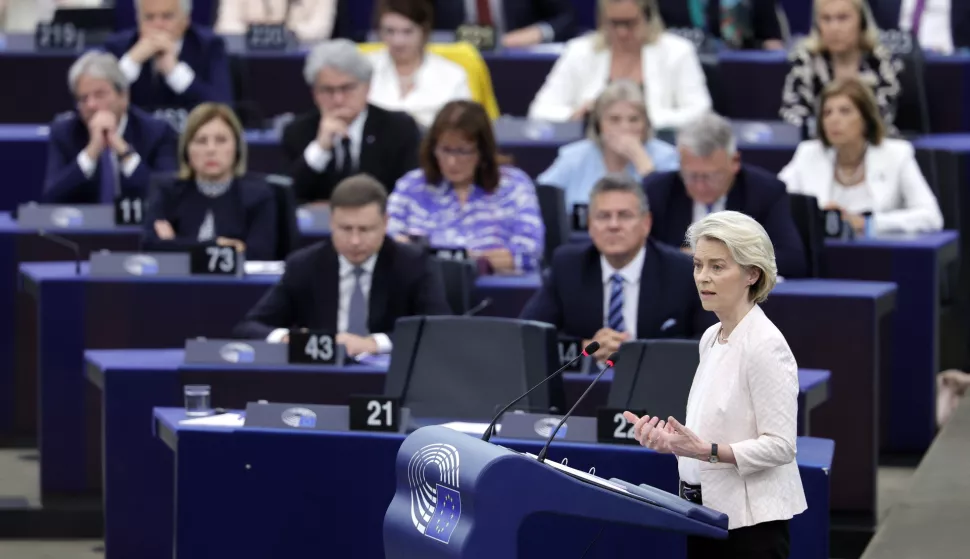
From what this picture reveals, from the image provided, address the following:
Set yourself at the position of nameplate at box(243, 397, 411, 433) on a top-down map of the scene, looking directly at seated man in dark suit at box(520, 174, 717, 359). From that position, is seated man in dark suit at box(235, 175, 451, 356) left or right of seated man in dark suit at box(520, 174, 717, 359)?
left

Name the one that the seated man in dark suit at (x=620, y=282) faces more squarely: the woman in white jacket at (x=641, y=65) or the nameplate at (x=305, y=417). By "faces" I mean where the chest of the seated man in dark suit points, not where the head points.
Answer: the nameplate

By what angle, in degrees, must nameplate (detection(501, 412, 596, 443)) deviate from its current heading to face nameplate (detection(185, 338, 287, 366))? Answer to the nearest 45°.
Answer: approximately 135° to its right

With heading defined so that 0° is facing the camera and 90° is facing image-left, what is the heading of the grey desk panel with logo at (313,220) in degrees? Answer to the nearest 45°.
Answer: approximately 0°

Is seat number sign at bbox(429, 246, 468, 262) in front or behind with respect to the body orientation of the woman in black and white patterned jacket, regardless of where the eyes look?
in front

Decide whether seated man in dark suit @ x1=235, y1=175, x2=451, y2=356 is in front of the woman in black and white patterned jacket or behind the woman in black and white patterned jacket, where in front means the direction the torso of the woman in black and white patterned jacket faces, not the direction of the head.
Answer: in front

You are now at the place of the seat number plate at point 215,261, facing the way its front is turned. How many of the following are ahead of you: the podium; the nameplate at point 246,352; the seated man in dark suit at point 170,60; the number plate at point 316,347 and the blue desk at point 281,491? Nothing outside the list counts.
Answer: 4

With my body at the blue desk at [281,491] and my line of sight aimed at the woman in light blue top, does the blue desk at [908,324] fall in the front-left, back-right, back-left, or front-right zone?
front-right

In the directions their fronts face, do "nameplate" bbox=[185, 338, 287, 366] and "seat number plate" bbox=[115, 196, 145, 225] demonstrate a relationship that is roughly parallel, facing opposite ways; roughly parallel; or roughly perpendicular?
roughly parallel

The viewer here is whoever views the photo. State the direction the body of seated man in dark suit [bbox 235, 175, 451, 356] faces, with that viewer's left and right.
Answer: facing the viewer

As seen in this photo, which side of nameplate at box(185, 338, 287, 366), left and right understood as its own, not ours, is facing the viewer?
front

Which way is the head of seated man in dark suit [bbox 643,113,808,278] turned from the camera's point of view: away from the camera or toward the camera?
toward the camera

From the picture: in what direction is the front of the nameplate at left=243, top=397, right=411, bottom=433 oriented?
toward the camera

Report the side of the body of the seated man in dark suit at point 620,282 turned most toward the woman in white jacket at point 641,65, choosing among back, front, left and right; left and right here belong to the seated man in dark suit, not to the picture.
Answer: back

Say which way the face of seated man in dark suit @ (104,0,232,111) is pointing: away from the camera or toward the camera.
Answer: toward the camera

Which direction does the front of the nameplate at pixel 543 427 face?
toward the camera
